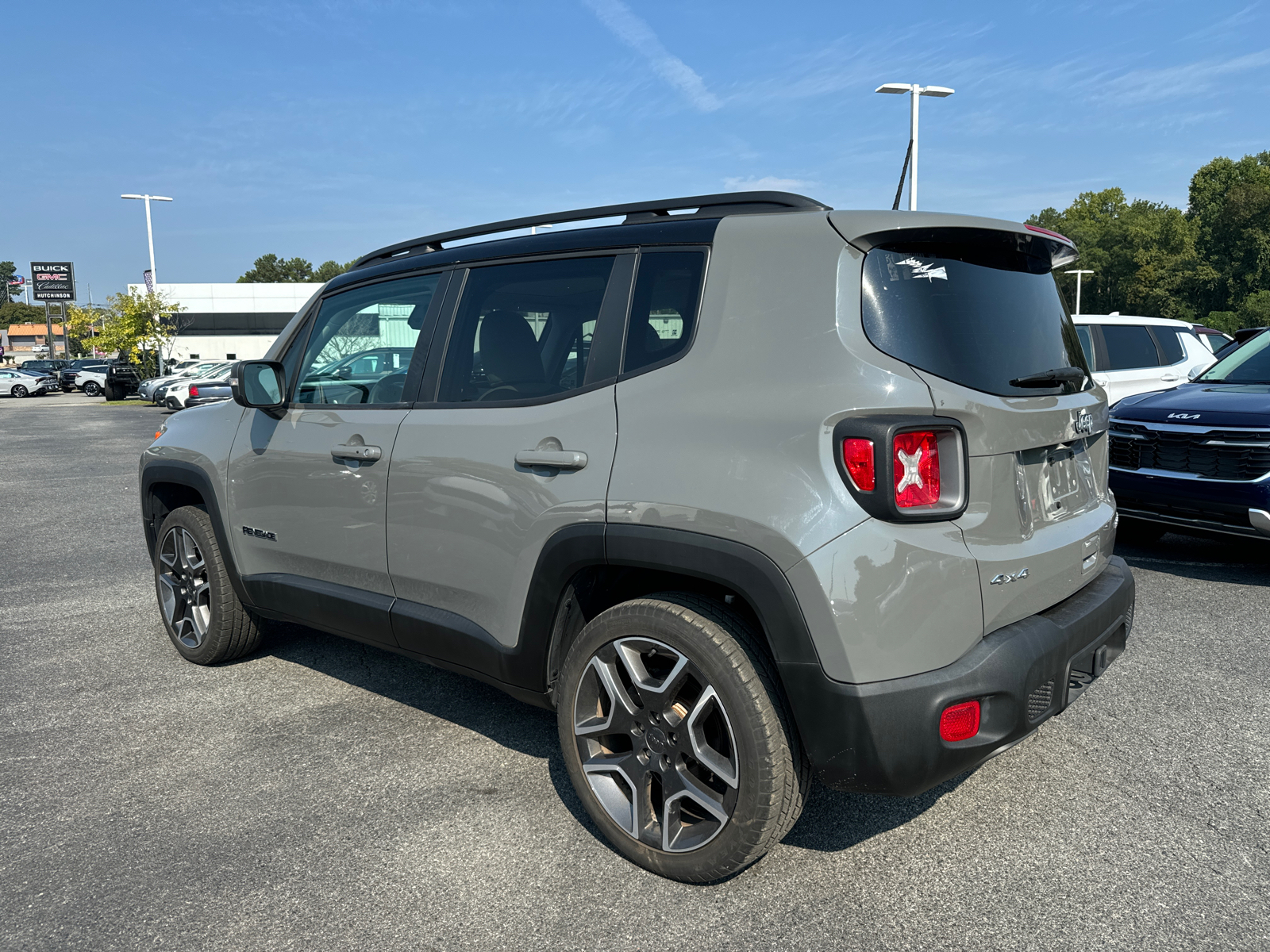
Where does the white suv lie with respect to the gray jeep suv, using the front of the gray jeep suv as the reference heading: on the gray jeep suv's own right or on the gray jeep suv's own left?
on the gray jeep suv's own right

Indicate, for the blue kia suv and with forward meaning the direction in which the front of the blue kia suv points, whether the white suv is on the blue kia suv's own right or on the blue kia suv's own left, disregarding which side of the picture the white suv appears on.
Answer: on the blue kia suv's own right

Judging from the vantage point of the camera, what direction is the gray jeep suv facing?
facing away from the viewer and to the left of the viewer

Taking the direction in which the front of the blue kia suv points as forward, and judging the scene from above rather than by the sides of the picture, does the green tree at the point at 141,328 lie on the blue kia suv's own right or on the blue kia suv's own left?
on the blue kia suv's own right

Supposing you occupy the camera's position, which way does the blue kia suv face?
facing the viewer and to the left of the viewer

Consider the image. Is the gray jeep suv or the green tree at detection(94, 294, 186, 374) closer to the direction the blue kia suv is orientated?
the gray jeep suv
